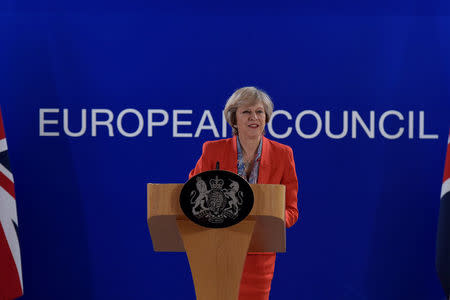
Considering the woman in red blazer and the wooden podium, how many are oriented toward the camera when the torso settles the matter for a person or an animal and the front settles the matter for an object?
2

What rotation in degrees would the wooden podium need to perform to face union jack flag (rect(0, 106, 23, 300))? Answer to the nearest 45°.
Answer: approximately 135° to its right

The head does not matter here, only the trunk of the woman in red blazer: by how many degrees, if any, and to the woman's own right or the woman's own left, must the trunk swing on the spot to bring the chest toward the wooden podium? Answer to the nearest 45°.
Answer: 0° — they already face it

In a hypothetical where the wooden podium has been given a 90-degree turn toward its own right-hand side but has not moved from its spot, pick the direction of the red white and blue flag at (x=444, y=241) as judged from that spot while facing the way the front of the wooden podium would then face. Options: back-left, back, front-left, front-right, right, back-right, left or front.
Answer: back-right

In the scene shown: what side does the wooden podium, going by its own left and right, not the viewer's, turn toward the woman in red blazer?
back

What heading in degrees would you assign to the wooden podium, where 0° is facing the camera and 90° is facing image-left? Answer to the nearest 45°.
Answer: approximately 0°

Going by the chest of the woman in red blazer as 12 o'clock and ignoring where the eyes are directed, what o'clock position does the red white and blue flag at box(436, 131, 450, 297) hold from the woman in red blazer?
The red white and blue flag is roughly at 8 o'clock from the woman in red blazer.

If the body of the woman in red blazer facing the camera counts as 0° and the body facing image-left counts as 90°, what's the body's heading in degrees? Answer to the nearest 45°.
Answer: approximately 0°

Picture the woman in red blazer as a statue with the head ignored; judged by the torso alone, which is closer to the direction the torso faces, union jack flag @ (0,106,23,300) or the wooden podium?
the wooden podium
